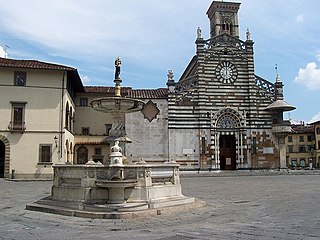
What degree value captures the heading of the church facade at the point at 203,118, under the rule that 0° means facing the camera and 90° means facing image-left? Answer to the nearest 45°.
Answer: approximately 0°

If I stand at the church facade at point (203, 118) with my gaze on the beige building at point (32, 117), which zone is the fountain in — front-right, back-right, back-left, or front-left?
front-left

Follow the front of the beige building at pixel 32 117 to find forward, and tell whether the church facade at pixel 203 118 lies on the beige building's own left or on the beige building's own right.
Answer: on the beige building's own left

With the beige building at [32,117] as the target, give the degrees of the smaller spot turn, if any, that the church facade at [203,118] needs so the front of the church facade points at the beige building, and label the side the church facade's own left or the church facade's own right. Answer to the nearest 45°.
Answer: approximately 45° to the church facade's own right

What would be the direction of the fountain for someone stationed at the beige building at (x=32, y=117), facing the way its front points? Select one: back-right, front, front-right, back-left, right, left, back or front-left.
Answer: front

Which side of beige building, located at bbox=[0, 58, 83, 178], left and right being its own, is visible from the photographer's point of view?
front
